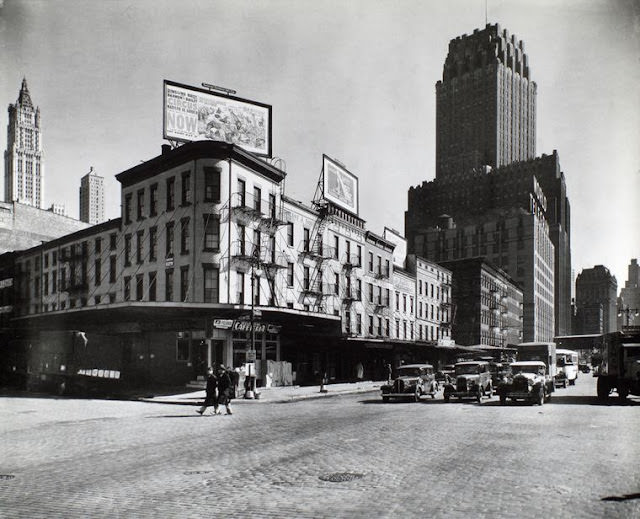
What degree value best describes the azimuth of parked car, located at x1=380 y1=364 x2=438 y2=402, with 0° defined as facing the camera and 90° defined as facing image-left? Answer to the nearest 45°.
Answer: approximately 45°

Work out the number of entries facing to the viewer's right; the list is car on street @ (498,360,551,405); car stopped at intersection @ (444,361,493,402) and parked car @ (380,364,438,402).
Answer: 0

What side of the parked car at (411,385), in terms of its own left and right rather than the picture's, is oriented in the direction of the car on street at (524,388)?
left

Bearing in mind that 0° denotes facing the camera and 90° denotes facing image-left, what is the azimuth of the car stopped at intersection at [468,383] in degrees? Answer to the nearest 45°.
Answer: approximately 45°

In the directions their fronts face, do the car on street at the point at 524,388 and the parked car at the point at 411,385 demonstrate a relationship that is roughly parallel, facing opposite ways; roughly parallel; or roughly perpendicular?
roughly parallel

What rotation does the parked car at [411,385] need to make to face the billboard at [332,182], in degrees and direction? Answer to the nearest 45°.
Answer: approximately 135° to its right

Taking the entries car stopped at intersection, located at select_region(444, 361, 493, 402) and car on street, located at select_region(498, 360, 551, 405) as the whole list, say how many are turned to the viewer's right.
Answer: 0

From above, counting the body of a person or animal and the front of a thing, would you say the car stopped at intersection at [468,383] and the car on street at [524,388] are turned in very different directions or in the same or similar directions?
same or similar directions

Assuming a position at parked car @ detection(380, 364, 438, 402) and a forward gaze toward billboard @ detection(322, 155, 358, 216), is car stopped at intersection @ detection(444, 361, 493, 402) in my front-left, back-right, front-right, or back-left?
back-right

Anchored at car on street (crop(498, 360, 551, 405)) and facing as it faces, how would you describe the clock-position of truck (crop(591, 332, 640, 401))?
The truck is roughly at 7 o'clock from the car on street.

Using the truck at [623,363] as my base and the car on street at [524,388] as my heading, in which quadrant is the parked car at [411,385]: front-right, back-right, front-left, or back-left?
front-right

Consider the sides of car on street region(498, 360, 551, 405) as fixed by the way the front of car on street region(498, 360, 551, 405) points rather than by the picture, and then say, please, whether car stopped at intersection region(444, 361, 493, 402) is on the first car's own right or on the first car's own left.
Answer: on the first car's own right

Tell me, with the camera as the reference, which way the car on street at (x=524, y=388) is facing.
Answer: facing the viewer and to the left of the viewer
